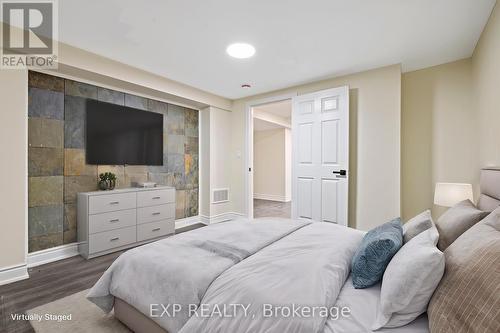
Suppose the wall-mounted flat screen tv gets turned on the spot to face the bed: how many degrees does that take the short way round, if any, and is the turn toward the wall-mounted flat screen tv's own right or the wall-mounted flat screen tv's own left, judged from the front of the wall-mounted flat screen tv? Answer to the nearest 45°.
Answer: approximately 45° to the wall-mounted flat screen tv's own right

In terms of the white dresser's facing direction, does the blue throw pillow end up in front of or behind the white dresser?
in front

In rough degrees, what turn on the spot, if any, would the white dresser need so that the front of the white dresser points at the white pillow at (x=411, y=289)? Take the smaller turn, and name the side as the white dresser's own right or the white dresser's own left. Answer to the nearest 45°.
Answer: approximately 45° to the white dresser's own right

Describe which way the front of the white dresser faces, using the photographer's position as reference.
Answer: facing the viewer and to the right of the viewer

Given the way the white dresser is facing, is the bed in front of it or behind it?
in front

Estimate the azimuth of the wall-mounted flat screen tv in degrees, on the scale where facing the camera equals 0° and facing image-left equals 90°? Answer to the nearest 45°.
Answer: approximately 315°

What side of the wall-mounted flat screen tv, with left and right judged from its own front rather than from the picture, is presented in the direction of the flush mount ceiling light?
front

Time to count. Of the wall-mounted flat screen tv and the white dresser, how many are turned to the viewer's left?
0

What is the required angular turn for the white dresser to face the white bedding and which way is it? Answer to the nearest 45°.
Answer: approximately 45° to its right

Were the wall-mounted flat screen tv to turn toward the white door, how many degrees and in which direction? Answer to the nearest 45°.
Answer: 0° — it already faces it

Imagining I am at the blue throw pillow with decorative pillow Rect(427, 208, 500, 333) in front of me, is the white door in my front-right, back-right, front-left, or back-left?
back-left

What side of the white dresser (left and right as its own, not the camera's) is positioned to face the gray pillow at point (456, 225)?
front
